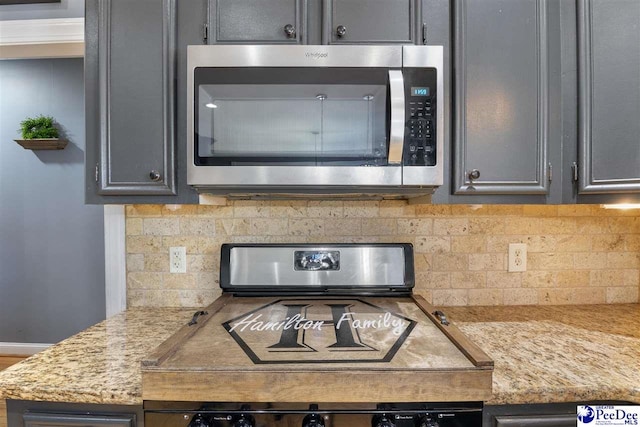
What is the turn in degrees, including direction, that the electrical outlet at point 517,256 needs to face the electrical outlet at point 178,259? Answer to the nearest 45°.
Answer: approximately 45° to its right

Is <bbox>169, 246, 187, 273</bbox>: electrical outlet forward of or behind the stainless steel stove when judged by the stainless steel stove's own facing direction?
behind

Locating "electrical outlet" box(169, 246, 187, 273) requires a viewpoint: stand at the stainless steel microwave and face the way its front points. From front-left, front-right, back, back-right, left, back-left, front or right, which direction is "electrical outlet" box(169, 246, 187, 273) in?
back-right

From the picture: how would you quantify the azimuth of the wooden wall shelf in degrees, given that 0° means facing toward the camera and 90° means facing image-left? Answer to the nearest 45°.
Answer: approximately 0°

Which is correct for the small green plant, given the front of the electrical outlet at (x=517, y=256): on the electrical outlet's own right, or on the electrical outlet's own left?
on the electrical outlet's own right

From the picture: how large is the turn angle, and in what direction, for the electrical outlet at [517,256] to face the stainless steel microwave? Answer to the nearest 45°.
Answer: approximately 45° to its right

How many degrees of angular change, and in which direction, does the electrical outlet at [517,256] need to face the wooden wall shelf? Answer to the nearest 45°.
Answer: approximately 90° to its right
